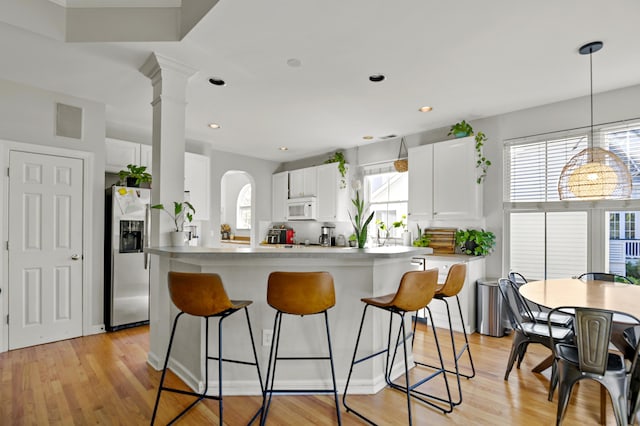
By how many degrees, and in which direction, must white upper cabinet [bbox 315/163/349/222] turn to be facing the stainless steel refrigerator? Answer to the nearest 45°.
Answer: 0° — it already faces it

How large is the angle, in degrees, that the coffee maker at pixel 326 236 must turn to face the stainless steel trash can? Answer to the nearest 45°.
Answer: approximately 90° to its left

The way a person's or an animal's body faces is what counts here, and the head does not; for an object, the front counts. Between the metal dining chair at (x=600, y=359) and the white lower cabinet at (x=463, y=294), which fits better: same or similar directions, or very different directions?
very different directions

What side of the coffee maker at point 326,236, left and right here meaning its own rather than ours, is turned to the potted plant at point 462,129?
left

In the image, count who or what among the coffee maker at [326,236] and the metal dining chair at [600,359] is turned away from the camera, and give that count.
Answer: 1

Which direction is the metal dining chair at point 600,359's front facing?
away from the camera

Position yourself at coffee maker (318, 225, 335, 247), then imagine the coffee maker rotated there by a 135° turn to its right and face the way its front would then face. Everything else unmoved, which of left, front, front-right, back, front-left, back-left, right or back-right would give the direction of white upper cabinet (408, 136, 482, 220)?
back-right
